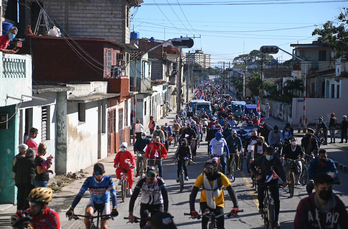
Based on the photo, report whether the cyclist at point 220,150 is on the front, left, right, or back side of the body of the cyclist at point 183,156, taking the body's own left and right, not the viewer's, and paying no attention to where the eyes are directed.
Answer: left

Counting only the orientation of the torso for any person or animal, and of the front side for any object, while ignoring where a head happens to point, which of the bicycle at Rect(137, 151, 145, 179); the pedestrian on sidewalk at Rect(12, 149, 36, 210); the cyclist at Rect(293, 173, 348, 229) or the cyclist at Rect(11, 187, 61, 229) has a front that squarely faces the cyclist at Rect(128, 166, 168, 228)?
the bicycle

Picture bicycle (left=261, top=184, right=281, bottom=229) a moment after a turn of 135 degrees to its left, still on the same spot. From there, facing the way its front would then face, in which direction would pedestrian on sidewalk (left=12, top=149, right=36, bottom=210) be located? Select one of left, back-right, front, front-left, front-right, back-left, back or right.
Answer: back-left

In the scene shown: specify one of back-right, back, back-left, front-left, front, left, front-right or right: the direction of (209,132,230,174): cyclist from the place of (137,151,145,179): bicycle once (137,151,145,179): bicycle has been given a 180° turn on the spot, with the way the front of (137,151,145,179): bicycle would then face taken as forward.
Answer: back-right

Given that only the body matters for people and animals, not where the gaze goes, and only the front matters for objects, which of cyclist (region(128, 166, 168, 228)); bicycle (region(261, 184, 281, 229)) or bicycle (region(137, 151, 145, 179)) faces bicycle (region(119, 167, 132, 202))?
bicycle (region(137, 151, 145, 179))

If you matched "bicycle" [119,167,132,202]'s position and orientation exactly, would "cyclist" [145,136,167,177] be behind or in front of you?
behind

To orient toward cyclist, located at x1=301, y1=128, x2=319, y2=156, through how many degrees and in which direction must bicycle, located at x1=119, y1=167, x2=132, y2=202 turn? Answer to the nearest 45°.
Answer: approximately 90° to its left

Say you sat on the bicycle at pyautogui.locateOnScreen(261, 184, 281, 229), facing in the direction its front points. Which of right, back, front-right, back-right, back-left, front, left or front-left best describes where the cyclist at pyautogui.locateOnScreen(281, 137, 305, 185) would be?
back

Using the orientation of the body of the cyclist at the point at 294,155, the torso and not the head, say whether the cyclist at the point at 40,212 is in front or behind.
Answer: in front

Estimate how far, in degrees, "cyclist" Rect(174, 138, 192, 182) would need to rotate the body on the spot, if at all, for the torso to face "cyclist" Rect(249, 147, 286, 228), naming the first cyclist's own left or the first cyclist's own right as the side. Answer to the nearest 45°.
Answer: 0° — they already face them

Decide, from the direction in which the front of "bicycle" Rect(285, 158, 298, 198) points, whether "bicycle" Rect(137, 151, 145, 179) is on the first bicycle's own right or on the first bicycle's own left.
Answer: on the first bicycle's own right

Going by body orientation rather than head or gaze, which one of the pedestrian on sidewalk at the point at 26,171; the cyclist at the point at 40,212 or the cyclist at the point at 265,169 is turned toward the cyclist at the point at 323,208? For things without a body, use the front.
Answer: the cyclist at the point at 265,169

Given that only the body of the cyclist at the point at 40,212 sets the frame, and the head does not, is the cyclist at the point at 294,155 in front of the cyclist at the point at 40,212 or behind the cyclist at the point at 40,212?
behind
